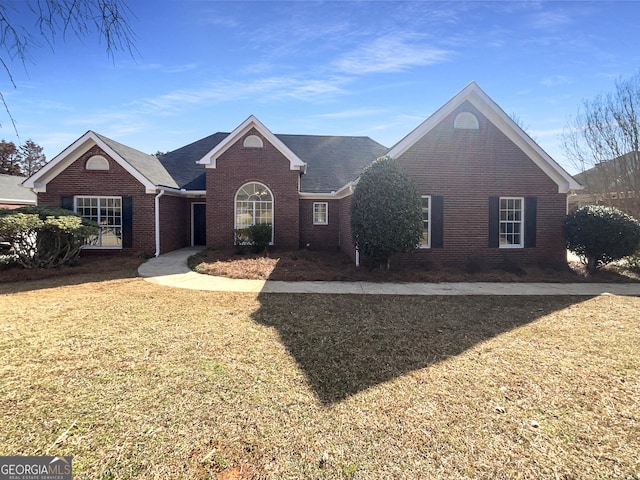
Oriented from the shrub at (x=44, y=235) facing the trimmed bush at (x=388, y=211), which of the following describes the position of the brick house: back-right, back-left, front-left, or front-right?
front-left

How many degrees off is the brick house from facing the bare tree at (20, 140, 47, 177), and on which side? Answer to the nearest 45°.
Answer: approximately 135° to its right

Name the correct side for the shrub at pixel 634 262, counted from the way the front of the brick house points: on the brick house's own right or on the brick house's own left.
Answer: on the brick house's own left

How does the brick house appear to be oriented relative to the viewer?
toward the camera

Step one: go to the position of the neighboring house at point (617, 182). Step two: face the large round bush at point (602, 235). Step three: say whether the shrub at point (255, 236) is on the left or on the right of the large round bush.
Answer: right

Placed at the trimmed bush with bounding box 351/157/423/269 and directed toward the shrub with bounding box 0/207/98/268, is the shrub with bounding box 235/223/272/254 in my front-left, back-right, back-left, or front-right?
front-right

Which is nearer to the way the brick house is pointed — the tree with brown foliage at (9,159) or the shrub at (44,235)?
the shrub

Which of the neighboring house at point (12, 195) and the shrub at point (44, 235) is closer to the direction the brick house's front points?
the shrub
